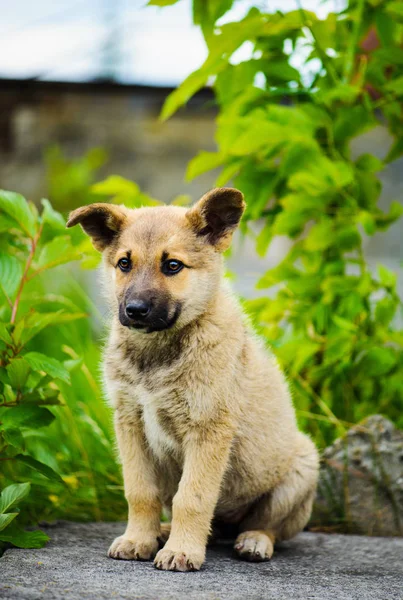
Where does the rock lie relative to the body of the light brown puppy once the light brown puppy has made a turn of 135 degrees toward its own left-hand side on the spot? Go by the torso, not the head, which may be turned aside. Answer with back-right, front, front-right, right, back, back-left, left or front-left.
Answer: front-left
